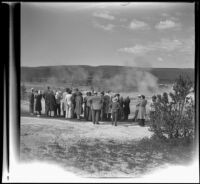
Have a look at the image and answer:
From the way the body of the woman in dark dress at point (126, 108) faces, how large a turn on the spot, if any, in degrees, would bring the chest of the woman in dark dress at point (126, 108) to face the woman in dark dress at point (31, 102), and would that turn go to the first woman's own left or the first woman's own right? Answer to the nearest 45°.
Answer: approximately 90° to the first woman's own left

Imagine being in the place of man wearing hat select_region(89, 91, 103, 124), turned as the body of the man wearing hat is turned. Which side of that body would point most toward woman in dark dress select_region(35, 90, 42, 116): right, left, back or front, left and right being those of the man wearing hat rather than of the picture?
left

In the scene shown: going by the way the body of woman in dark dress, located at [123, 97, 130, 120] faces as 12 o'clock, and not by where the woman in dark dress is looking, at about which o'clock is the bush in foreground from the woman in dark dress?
The bush in foreground is roughly at 5 o'clock from the woman in dark dress.

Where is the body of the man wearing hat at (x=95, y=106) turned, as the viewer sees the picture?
away from the camera

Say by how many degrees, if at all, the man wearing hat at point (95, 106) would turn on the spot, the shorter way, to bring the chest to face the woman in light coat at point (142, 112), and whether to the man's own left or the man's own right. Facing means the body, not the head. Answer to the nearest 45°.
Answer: approximately 90° to the man's own right

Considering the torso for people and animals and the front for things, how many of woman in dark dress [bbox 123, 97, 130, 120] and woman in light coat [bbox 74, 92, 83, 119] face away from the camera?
2

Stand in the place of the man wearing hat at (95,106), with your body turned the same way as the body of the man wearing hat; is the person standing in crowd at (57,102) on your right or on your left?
on your left

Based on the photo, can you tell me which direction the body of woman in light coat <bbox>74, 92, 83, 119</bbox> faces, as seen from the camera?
away from the camera

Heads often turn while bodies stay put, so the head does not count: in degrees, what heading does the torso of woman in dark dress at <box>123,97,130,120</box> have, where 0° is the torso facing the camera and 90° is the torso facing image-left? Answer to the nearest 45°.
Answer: approximately 180°

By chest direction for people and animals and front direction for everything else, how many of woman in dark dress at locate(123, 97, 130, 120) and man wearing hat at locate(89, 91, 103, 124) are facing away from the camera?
2

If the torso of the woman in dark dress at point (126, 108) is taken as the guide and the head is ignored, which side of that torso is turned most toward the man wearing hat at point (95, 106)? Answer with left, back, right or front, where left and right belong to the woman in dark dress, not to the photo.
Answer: left
